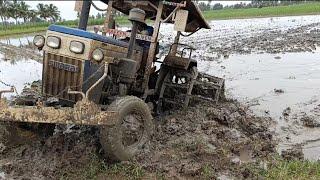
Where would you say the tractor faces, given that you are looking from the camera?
facing the viewer and to the left of the viewer

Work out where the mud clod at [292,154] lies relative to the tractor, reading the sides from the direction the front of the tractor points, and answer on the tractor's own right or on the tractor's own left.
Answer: on the tractor's own left
